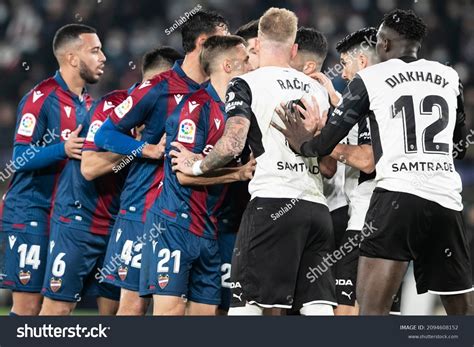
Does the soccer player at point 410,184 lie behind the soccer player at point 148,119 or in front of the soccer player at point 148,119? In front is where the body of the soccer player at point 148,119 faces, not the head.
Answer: in front

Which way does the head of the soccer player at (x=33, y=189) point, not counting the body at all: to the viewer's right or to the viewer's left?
to the viewer's right

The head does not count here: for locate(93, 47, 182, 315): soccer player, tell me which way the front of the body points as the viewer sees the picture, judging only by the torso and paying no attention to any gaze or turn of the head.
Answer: to the viewer's right

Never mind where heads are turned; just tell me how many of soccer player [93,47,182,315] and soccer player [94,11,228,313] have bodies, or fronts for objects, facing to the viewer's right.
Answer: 2

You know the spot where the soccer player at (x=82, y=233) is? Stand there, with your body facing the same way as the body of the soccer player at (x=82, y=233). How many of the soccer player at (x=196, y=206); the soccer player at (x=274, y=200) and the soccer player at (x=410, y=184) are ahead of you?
3

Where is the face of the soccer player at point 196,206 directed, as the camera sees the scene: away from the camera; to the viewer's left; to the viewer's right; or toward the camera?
to the viewer's right

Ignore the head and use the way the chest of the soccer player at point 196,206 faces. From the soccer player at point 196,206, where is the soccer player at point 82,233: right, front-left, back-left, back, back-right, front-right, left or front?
back

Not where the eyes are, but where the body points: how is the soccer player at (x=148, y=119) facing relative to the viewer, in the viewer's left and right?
facing to the right of the viewer

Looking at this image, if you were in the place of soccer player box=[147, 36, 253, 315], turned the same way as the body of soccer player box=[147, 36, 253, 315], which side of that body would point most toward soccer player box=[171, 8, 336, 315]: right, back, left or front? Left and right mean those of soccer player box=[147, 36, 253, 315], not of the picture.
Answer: front

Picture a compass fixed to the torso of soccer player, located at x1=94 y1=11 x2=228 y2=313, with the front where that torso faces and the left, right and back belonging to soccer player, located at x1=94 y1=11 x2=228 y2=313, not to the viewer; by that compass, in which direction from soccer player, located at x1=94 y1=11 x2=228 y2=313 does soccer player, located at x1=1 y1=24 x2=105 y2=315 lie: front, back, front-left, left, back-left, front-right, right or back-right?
back-left

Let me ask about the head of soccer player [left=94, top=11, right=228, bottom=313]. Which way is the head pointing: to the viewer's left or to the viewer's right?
to the viewer's right

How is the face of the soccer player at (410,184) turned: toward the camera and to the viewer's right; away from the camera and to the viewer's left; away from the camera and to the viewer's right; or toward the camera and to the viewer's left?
away from the camera and to the viewer's left
